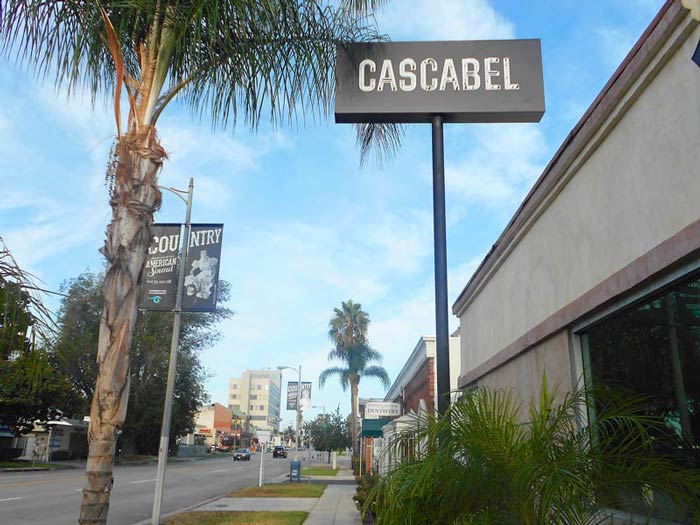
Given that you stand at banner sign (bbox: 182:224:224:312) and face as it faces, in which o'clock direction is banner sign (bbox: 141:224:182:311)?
banner sign (bbox: 141:224:182:311) is roughly at 3 o'clock from banner sign (bbox: 182:224:224:312).

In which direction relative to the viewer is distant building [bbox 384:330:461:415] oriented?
to the viewer's left

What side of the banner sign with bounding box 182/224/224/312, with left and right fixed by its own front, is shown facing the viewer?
front

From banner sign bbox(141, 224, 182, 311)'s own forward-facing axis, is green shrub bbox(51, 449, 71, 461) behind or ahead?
behind

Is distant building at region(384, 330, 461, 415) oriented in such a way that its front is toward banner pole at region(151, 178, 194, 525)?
no

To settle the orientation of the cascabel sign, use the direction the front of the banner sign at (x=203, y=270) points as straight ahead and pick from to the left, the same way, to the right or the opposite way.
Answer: the same way

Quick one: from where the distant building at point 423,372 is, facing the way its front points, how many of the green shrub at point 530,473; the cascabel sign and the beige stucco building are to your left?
3

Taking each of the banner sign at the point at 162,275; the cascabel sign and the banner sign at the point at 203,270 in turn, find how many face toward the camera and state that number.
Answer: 3

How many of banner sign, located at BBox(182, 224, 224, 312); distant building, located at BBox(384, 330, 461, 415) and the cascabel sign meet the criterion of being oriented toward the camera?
2

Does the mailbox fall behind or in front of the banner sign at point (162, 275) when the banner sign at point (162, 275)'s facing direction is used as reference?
behind

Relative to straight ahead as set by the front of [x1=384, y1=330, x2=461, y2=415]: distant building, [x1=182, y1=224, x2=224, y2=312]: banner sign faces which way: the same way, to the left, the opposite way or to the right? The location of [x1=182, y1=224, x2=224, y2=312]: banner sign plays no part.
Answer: to the left

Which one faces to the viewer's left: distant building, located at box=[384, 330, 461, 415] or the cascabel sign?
the distant building

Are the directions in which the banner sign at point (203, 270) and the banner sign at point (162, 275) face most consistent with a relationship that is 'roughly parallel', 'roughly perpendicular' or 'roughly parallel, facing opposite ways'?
roughly parallel

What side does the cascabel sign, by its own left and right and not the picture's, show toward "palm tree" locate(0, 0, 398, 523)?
right

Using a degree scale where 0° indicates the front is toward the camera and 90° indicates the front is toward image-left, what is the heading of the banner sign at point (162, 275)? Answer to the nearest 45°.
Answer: approximately 0°

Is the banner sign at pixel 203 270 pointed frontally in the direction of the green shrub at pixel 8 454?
no

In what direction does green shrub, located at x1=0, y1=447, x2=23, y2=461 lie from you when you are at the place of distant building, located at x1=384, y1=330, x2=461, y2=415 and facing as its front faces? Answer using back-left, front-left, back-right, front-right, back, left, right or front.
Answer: front-right

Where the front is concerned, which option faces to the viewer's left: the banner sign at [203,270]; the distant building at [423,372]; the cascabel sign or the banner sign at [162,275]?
the distant building

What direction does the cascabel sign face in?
toward the camera
